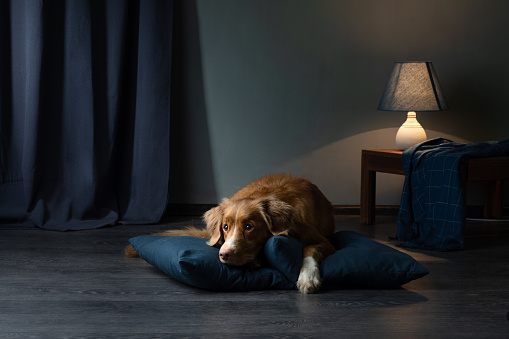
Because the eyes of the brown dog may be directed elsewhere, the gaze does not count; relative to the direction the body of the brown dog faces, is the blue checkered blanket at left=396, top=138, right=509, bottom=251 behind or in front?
behind

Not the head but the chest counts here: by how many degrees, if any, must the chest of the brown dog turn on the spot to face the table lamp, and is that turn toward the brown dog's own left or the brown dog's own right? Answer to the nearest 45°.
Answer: approximately 180°

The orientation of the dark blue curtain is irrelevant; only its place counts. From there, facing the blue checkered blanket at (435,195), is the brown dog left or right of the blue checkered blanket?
right

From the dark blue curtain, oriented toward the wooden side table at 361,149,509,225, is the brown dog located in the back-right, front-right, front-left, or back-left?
front-right

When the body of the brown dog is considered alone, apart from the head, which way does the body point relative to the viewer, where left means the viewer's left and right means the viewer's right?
facing the viewer and to the left of the viewer

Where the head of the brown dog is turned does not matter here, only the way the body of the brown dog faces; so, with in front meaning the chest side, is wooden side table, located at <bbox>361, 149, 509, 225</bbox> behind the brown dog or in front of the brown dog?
behind

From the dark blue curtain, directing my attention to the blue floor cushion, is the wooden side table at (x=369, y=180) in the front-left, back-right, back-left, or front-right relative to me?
front-left

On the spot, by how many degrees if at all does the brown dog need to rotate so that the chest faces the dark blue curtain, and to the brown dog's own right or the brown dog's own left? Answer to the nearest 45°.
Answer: approximately 90° to the brown dog's own right
